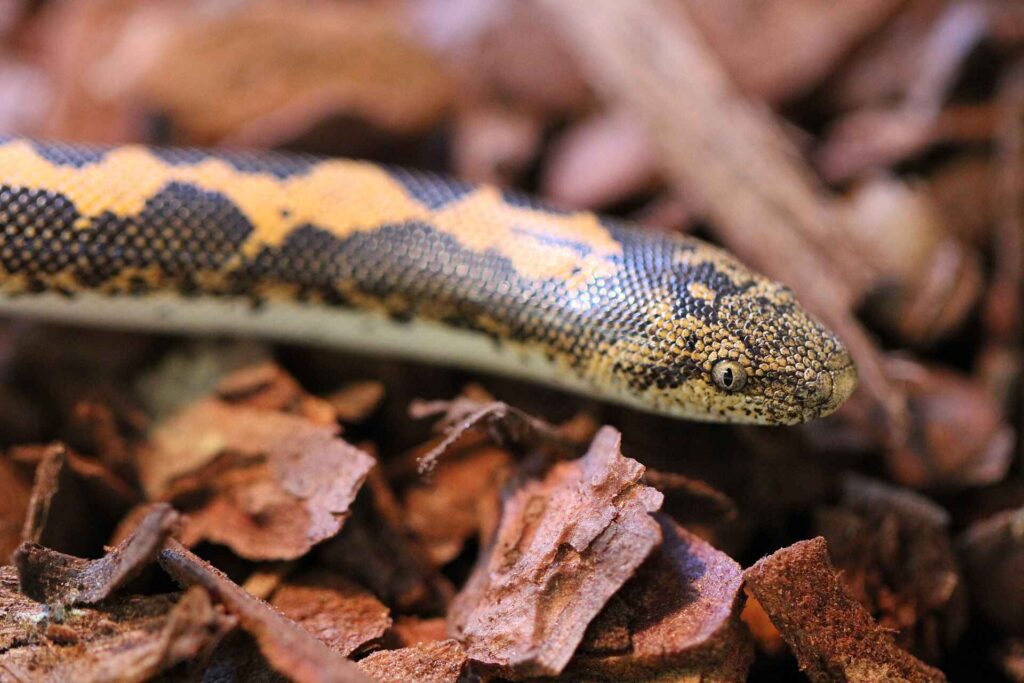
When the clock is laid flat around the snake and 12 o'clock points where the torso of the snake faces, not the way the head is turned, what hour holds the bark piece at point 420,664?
The bark piece is roughly at 3 o'clock from the snake.

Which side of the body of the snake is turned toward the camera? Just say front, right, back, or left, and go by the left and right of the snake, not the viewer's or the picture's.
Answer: right

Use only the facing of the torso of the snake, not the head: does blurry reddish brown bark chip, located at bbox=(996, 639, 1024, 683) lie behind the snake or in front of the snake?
in front

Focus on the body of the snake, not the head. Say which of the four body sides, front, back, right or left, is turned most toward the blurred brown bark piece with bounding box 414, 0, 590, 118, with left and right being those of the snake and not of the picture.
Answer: left

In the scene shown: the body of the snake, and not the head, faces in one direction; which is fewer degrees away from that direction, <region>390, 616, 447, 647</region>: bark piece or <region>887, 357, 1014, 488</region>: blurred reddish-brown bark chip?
the blurred reddish-brown bark chip

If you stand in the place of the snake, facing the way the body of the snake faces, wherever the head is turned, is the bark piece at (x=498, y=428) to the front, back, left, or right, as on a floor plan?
right

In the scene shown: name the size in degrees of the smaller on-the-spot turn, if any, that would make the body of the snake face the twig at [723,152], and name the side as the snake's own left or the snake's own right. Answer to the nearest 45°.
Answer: approximately 45° to the snake's own left

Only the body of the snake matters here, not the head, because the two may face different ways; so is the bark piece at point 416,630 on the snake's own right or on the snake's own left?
on the snake's own right
